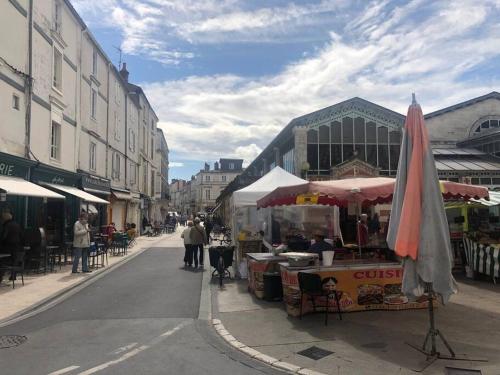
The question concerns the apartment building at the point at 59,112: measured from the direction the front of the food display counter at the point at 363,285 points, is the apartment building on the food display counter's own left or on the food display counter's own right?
on the food display counter's own right

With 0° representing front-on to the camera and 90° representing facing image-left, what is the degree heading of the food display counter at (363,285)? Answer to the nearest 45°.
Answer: approximately 0°

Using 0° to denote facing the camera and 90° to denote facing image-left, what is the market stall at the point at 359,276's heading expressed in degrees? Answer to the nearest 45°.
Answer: approximately 0°

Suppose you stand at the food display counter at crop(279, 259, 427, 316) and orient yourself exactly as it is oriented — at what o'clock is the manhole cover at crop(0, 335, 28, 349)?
The manhole cover is roughly at 2 o'clock from the food display counter.

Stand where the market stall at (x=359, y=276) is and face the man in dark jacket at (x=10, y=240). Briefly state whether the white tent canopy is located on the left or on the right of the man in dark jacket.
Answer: right

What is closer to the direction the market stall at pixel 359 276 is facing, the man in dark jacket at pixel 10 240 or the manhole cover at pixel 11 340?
the manhole cover

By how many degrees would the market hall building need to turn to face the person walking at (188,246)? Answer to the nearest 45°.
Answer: approximately 45° to its right

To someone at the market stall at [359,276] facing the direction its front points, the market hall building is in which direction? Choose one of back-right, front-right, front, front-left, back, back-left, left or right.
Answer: back
